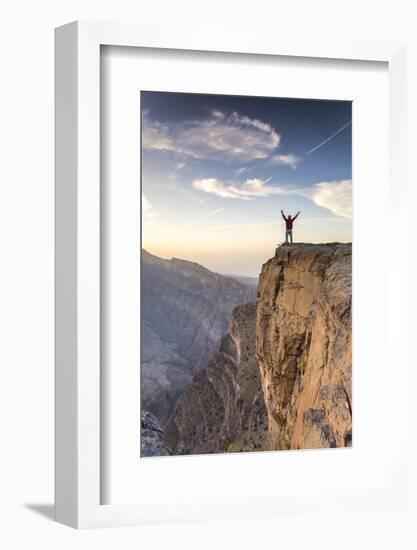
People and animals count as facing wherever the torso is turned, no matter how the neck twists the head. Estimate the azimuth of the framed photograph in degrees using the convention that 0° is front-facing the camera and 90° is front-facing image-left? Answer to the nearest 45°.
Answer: approximately 315°
